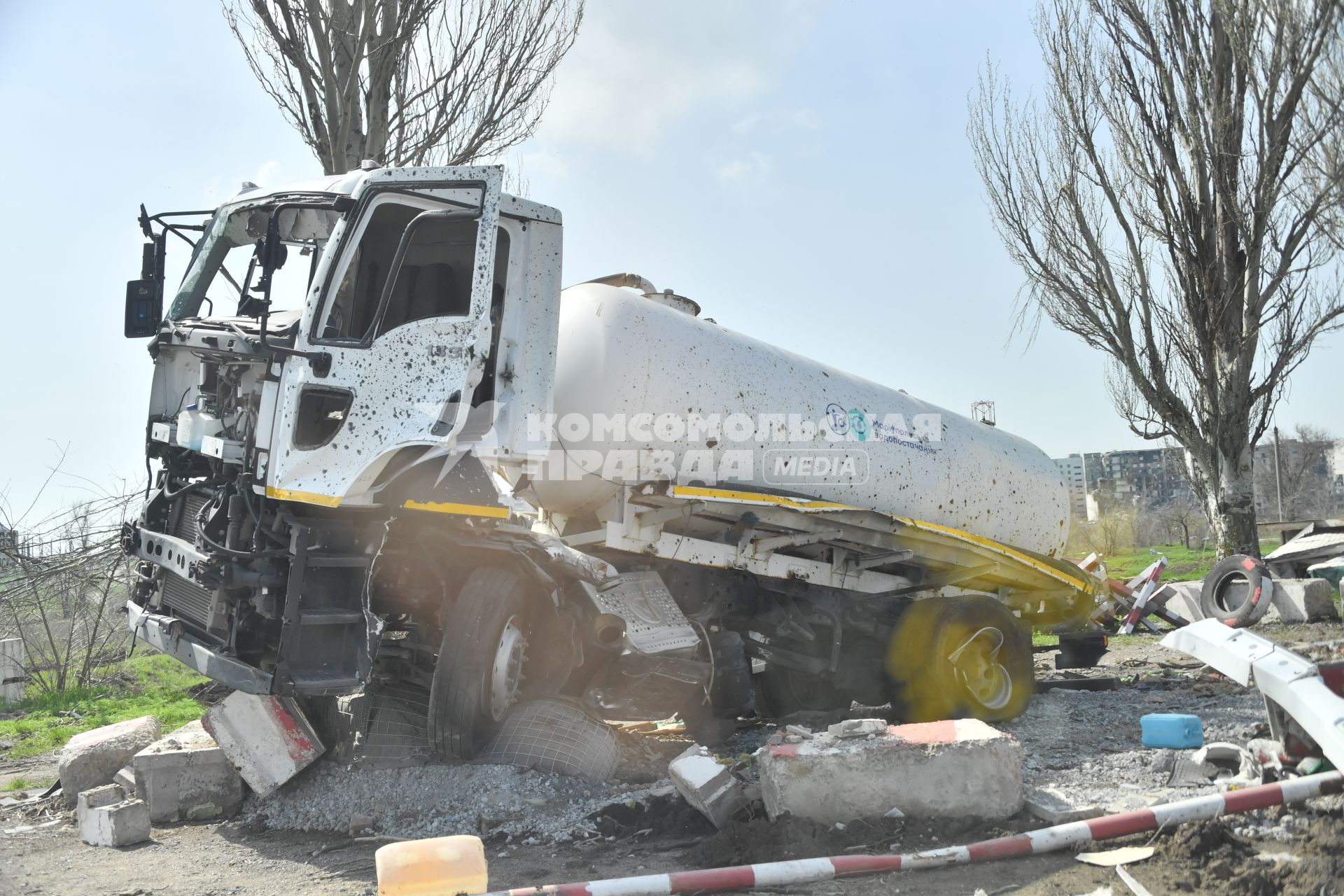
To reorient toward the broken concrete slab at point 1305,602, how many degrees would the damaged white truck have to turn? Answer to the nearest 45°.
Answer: approximately 180°

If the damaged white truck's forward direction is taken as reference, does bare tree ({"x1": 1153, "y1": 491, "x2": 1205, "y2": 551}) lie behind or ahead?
behind

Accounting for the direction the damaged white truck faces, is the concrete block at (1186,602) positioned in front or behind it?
behind

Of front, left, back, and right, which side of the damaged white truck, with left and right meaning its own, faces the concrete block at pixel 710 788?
left

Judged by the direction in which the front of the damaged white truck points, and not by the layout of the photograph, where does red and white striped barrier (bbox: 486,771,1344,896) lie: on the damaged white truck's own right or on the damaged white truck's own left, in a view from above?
on the damaged white truck's own left

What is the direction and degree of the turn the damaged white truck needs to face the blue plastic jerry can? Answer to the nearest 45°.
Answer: approximately 135° to its left
